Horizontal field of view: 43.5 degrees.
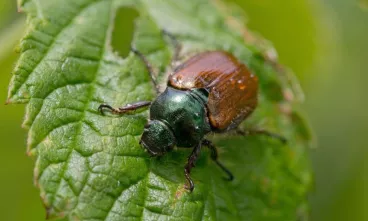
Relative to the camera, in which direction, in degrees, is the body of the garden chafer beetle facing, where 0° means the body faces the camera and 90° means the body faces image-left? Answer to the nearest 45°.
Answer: approximately 45°
